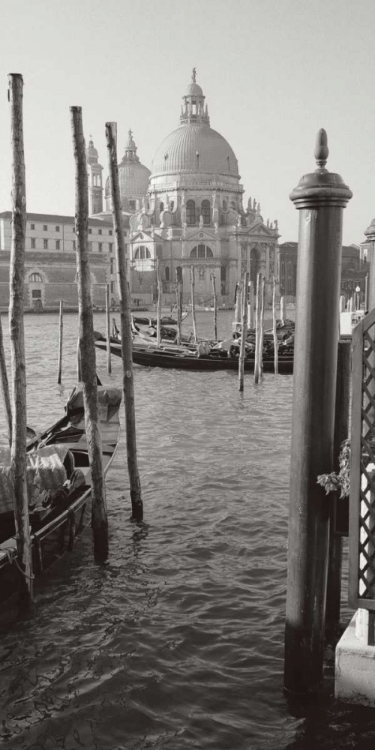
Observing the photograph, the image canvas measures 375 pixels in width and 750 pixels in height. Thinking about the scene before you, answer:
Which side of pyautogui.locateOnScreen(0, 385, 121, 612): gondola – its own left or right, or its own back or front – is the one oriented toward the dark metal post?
right

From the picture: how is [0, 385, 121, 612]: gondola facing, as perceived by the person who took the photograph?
facing away from the viewer and to the right of the viewer

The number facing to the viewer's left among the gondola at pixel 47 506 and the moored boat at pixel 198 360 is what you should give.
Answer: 1

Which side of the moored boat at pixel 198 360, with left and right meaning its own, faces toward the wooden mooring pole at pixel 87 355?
left

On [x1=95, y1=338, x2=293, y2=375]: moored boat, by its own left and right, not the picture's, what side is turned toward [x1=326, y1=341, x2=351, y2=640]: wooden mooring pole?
left

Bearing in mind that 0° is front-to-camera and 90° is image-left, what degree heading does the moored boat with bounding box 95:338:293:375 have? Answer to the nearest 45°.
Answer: approximately 90°

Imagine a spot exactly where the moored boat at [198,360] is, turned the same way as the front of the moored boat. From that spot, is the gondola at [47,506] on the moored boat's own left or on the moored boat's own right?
on the moored boat's own left
